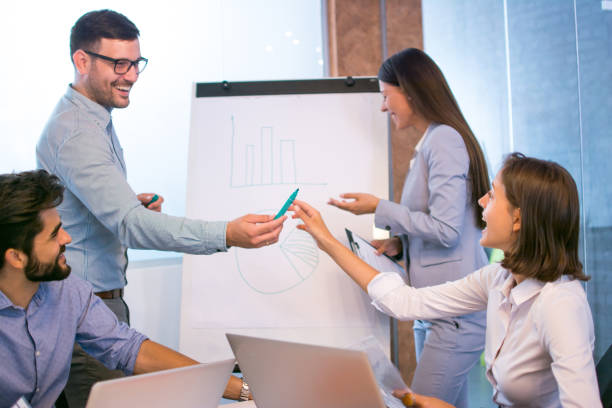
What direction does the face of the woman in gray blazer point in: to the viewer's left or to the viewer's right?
to the viewer's left

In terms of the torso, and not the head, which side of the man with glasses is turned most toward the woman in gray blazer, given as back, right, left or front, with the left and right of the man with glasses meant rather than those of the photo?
front

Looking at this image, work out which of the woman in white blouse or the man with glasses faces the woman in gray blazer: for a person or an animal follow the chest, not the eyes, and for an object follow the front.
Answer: the man with glasses

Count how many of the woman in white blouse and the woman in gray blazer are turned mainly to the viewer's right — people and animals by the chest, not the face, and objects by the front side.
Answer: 0

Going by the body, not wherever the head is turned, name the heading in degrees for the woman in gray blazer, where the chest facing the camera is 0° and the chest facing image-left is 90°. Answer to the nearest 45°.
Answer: approximately 90°

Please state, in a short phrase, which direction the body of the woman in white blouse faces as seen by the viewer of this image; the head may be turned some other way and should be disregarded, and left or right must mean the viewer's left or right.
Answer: facing the viewer and to the left of the viewer

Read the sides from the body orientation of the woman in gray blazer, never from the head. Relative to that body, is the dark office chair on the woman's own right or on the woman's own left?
on the woman's own left

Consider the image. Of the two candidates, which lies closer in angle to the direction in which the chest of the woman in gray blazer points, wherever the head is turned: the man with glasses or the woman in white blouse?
the man with glasses

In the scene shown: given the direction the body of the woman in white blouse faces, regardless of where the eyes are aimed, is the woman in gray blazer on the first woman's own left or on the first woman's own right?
on the first woman's own right

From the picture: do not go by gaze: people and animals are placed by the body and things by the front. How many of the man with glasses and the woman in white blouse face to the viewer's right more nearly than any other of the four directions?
1

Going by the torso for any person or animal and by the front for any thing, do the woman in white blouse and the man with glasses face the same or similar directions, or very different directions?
very different directions

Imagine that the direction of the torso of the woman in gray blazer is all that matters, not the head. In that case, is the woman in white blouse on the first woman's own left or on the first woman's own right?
on the first woman's own left

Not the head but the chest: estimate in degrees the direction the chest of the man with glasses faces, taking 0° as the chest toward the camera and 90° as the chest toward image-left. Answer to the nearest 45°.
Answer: approximately 270°
